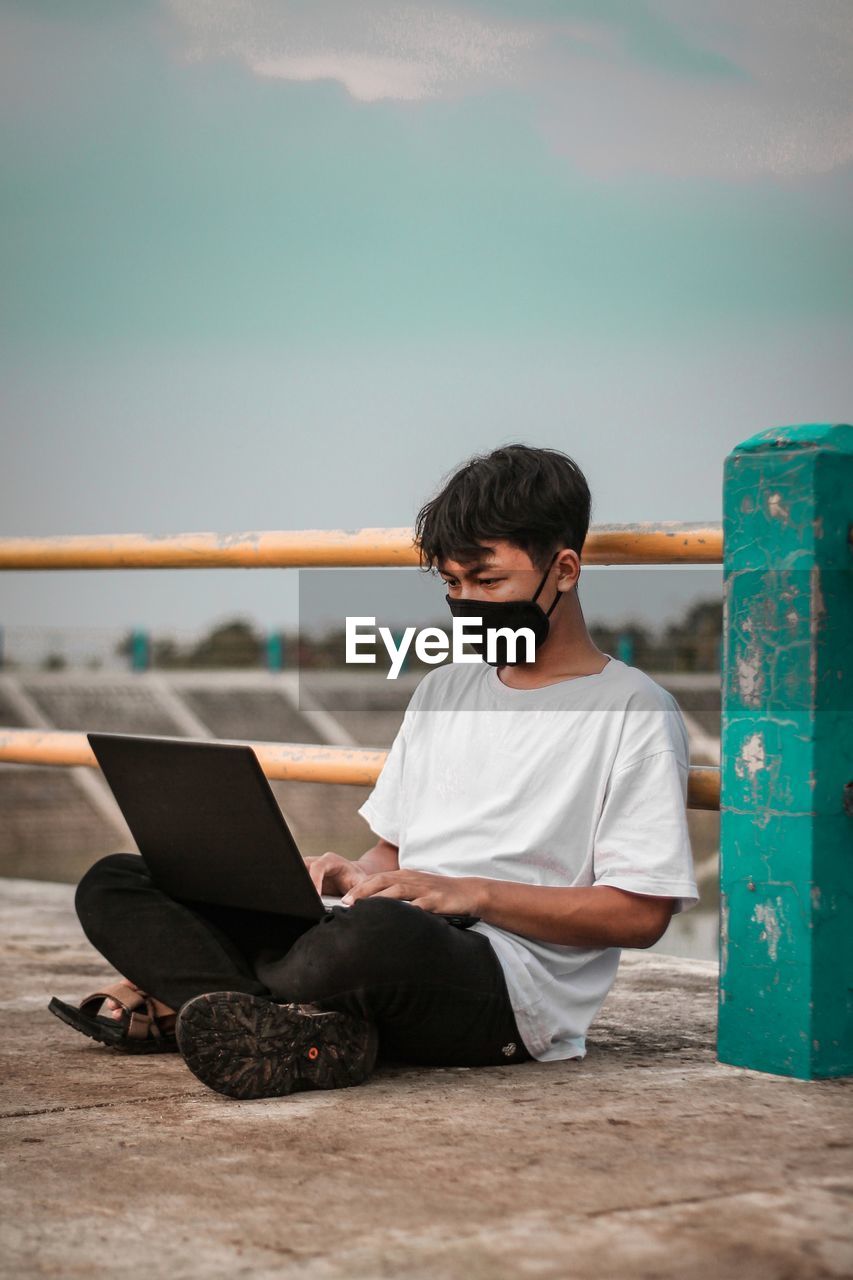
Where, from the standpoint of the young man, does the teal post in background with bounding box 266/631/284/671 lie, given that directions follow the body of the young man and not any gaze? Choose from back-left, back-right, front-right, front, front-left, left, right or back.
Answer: back-right

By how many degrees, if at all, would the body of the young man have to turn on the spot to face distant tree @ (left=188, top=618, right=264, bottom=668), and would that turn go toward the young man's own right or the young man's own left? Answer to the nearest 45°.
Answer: approximately 135° to the young man's own right

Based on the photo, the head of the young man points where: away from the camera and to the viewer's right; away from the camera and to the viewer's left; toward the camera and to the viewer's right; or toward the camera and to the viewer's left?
toward the camera and to the viewer's left

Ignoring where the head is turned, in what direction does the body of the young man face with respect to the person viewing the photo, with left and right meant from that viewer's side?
facing the viewer and to the left of the viewer

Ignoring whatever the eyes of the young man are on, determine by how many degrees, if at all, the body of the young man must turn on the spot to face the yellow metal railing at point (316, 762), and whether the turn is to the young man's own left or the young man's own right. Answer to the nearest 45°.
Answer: approximately 135° to the young man's own right

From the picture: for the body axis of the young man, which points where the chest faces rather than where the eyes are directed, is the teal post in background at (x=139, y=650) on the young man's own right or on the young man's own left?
on the young man's own right
